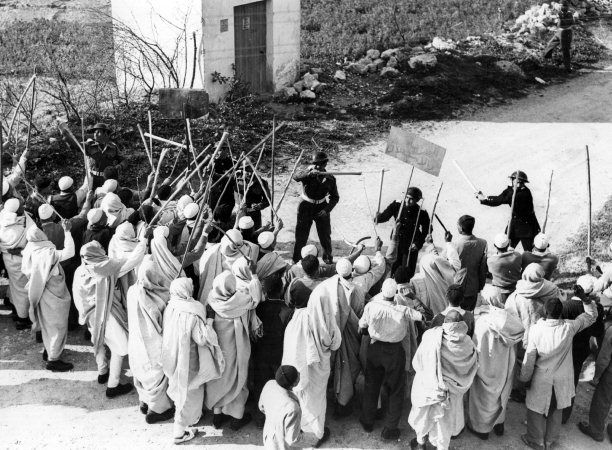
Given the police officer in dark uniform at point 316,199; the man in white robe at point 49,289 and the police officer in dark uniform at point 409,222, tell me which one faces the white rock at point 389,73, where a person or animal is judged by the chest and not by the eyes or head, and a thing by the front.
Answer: the man in white robe

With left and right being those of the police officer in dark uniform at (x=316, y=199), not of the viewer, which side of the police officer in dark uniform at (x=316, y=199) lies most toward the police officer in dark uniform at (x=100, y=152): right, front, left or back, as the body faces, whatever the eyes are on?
right

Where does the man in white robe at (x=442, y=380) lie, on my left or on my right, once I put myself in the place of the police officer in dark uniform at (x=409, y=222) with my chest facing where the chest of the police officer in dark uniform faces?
on my left

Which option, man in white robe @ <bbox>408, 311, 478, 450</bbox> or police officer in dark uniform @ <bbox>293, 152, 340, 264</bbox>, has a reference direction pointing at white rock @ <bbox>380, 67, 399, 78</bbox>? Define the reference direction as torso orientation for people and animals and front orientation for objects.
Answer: the man in white robe

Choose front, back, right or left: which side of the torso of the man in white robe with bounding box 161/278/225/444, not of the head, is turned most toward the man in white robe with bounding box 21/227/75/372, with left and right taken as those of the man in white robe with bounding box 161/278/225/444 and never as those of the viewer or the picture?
left

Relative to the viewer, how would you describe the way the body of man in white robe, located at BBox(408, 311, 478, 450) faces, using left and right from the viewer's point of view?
facing away from the viewer

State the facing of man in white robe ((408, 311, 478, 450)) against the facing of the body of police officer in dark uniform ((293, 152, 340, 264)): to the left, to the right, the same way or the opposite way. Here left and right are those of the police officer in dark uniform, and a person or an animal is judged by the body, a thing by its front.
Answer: the opposite way

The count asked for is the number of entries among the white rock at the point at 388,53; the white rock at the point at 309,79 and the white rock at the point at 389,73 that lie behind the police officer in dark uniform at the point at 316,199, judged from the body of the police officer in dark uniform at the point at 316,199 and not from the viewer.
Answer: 3

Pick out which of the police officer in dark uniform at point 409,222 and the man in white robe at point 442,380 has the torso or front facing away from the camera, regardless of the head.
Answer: the man in white robe

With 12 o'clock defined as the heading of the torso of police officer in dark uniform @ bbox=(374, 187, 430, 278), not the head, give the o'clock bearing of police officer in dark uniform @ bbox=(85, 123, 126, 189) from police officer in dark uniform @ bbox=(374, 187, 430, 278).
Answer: police officer in dark uniform @ bbox=(85, 123, 126, 189) is roughly at 4 o'clock from police officer in dark uniform @ bbox=(374, 187, 430, 278).

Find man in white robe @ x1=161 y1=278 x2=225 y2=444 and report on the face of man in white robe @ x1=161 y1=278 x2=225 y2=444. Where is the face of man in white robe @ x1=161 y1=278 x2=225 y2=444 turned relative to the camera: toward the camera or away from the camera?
away from the camera

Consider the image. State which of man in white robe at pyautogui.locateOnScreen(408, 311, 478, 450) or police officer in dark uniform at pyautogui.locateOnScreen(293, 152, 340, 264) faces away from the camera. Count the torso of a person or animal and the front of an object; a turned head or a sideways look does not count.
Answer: the man in white robe
